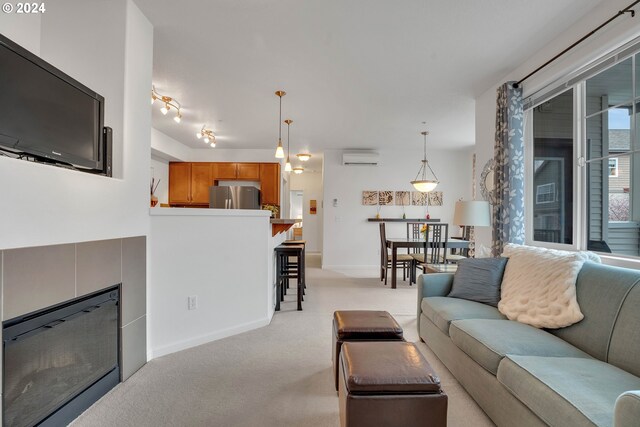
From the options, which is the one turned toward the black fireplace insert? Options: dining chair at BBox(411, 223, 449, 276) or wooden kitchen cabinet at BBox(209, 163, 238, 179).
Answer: the wooden kitchen cabinet

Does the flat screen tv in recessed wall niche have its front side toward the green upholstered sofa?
yes

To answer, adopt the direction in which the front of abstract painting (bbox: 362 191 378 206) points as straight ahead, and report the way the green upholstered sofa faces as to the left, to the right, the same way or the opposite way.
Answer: to the right

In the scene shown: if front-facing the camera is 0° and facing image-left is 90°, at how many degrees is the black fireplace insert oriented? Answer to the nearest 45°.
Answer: approximately 315°

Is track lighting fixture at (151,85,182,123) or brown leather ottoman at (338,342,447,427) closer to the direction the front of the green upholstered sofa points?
the brown leather ottoman

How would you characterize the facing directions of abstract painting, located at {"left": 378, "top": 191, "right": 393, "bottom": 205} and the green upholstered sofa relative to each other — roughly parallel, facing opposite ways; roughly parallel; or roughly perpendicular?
roughly perpendicular

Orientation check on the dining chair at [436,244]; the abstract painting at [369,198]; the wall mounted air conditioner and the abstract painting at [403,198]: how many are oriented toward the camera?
3

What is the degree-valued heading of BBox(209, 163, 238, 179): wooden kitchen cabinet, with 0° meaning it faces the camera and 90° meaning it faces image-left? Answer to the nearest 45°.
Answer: approximately 0°
